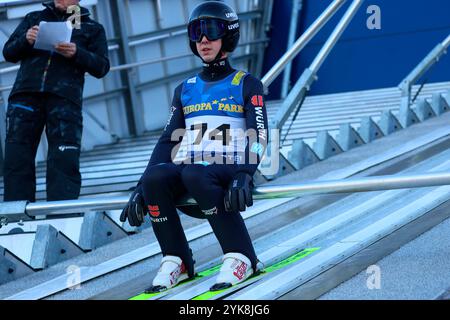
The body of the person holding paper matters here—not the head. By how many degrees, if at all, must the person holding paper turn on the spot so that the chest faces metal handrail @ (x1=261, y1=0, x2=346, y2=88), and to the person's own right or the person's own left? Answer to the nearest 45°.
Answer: approximately 90° to the person's own left

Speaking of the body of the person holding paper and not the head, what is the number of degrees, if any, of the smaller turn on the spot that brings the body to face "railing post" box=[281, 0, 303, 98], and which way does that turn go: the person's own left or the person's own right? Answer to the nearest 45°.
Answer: approximately 135° to the person's own left

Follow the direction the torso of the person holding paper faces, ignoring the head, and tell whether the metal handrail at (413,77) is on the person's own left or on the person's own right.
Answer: on the person's own left

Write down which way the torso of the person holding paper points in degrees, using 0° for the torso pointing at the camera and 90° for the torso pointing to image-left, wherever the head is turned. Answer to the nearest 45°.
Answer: approximately 0°
